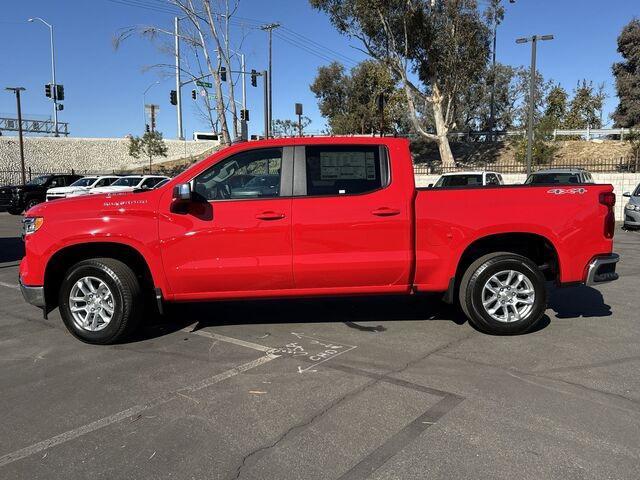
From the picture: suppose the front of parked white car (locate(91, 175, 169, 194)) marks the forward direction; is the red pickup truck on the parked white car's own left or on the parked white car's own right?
on the parked white car's own left

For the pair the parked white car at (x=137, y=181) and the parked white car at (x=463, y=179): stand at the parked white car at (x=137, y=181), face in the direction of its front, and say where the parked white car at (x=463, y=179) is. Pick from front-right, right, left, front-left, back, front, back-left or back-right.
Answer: left

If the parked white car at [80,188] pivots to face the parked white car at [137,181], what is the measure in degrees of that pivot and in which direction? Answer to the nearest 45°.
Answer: approximately 135° to its left

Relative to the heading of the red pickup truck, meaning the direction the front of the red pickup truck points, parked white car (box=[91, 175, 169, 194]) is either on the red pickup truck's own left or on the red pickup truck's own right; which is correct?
on the red pickup truck's own right

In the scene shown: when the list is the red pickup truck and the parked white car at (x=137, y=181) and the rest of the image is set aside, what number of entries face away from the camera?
0

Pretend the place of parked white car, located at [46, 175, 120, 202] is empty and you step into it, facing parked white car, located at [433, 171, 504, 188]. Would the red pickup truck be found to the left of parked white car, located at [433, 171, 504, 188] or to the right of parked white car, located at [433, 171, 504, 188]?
right

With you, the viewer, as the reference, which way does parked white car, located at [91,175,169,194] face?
facing the viewer and to the left of the viewer

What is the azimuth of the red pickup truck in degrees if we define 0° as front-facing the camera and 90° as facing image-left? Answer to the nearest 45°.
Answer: approximately 90°

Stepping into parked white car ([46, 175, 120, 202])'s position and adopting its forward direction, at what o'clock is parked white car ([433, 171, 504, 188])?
parked white car ([433, 171, 504, 188]) is roughly at 9 o'clock from parked white car ([46, 175, 120, 202]).

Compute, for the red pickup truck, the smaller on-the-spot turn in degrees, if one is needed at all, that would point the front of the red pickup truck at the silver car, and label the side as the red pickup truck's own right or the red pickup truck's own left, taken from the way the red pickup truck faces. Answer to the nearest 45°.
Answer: approximately 135° to the red pickup truck's own right

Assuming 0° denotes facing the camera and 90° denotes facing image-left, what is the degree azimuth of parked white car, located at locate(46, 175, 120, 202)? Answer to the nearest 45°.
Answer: approximately 45°

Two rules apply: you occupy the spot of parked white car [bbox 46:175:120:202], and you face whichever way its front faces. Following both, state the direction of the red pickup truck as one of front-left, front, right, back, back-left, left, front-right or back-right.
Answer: front-left

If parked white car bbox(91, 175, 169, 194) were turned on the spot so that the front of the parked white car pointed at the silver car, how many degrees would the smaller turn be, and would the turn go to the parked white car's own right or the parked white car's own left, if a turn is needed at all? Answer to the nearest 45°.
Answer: approximately 90° to the parked white car's own left
